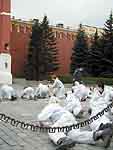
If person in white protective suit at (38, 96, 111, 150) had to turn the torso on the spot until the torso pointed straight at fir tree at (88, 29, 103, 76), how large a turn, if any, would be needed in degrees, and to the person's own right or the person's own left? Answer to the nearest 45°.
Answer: approximately 90° to the person's own right

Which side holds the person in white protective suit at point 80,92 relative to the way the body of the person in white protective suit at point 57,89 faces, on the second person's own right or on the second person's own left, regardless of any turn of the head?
on the second person's own left

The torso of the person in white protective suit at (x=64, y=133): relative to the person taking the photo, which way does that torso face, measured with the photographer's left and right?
facing to the left of the viewer

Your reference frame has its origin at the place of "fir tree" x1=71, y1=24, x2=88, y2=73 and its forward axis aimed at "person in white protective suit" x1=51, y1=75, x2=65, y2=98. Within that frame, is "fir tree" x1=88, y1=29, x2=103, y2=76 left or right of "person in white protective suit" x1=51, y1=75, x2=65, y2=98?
left

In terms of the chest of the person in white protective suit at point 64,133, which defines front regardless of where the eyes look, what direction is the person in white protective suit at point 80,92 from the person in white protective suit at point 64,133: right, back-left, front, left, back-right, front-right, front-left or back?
right
